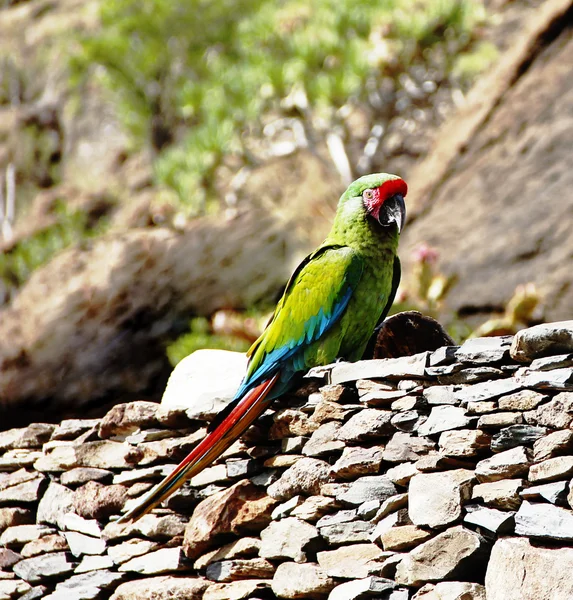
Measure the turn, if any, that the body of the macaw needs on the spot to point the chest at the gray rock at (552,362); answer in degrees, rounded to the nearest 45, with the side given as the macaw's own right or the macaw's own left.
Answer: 0° — it already faces it

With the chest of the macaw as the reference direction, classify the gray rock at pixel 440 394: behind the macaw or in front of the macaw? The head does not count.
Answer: in front

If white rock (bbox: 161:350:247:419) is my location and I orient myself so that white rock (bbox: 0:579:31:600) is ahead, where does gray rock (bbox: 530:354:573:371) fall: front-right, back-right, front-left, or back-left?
back-left

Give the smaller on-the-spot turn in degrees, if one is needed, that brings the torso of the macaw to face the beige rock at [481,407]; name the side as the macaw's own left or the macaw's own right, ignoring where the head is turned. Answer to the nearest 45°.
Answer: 0° — it already faces it

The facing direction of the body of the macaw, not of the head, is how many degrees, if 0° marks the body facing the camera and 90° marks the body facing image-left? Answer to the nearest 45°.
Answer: approximately 315°
